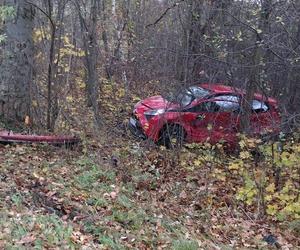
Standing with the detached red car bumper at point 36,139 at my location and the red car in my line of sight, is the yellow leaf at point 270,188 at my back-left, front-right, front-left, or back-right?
front-right

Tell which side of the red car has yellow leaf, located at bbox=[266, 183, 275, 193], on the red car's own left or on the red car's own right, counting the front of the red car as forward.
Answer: on the red car's own left

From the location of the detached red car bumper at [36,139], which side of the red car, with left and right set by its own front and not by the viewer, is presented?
front

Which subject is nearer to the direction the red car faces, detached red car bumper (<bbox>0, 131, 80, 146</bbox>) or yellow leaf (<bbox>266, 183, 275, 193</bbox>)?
the detached red car bumper

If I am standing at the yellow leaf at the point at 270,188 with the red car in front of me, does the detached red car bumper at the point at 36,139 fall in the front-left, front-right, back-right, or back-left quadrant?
front-left

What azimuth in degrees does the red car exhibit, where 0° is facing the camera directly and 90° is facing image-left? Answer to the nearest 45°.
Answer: approximately 45°

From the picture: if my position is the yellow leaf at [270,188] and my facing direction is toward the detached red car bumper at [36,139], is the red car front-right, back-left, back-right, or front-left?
front-right
